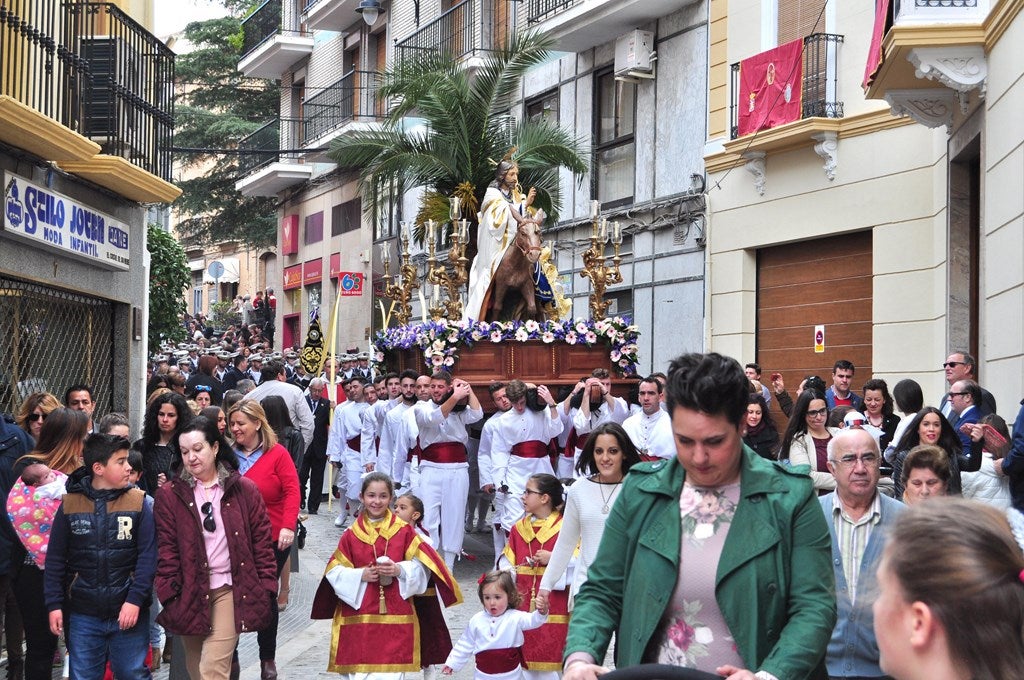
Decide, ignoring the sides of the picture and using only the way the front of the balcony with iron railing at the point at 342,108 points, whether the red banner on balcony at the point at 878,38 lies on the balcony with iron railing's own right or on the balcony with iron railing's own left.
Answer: on the balcony with iron railing's own left

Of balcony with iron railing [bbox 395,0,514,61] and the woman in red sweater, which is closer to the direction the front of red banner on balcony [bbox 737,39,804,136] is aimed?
the woman in red sweater

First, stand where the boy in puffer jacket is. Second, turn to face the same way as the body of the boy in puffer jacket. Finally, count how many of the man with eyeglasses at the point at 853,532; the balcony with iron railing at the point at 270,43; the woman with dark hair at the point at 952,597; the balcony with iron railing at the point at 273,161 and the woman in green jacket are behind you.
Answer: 2

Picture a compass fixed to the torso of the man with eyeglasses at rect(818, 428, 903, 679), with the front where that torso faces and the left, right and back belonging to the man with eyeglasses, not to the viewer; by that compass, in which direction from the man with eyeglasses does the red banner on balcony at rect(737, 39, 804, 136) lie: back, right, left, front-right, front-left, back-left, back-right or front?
back

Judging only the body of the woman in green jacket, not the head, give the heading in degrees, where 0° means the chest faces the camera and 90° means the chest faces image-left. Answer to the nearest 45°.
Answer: approximately 0°

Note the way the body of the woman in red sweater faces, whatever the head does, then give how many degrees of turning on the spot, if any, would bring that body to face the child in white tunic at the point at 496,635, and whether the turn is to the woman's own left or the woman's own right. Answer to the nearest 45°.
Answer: approximately 90° to the woman's own left

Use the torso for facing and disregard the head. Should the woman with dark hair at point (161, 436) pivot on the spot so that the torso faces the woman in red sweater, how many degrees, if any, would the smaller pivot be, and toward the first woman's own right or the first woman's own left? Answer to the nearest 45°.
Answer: approximately 45° to the first woman's own left

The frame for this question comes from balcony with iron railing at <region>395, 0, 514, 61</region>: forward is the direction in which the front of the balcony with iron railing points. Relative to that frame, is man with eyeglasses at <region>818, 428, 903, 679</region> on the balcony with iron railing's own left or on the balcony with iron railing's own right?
on the balcony with iron railing's own left

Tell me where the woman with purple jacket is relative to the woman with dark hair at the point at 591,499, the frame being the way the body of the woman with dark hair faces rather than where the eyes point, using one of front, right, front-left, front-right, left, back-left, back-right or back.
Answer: right

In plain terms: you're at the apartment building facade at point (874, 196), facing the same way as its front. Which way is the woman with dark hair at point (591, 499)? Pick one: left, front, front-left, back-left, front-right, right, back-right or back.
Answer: front-left

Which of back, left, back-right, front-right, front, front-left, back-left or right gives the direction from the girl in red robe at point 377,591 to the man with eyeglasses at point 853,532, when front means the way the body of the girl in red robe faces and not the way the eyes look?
front-left

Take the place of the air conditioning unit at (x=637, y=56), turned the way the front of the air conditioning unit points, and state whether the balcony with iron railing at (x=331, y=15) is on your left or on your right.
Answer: on your right
